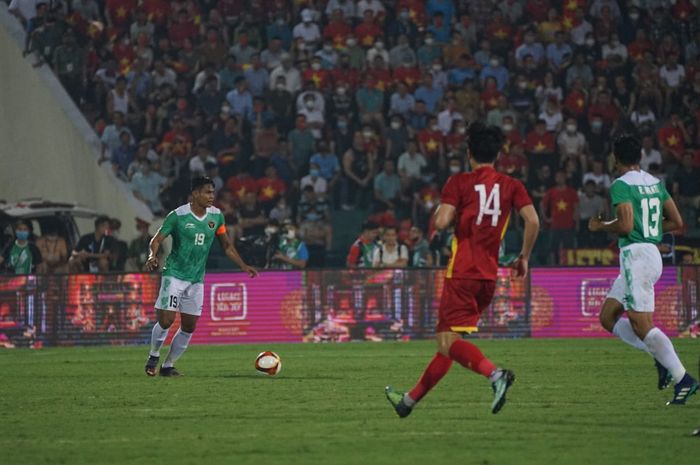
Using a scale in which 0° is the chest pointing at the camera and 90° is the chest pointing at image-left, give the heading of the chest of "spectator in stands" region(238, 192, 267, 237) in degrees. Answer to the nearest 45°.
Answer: approximately 0°

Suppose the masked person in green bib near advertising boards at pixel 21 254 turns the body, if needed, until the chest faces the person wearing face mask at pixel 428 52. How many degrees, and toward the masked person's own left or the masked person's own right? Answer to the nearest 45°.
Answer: approximately 90° to the masked person's own left

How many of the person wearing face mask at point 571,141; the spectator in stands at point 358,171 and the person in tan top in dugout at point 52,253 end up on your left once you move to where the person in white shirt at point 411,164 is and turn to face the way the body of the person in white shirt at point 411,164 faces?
1

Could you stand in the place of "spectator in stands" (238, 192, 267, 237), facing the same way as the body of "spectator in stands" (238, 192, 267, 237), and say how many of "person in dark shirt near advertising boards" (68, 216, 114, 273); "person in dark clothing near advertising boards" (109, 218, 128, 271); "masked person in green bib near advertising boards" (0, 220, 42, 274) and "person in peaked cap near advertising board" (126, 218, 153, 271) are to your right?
4

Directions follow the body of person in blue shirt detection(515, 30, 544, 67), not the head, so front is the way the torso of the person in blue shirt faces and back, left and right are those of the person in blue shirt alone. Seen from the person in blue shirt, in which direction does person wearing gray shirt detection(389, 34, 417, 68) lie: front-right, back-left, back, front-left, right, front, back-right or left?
right

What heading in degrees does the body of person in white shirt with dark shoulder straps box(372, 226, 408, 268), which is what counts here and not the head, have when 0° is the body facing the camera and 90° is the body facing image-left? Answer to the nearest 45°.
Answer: approximately 0°

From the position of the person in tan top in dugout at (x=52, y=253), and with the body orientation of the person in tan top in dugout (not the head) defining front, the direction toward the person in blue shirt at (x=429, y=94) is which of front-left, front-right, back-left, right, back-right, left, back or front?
left
